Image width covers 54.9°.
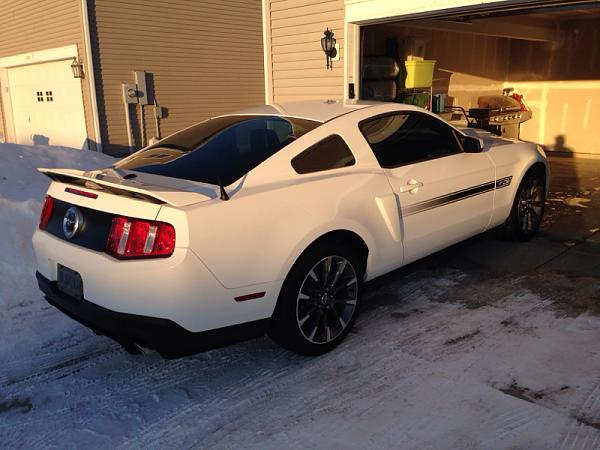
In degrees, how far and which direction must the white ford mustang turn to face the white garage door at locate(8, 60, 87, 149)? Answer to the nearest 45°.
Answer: approximately 90° to its left

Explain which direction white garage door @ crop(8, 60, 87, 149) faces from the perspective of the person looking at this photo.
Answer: facing the viewer

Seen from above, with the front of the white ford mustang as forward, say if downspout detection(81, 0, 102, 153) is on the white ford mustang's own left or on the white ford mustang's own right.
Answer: on the white ford mustang's own left

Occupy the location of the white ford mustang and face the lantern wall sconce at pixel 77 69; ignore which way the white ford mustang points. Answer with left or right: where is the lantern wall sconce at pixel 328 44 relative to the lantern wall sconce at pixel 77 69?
right

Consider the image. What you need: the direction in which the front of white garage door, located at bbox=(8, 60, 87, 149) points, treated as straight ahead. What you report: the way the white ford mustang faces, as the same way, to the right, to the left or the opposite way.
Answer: to the left

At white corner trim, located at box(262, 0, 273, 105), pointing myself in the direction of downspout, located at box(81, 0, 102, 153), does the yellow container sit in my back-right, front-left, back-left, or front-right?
back-right

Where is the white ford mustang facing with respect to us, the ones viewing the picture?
facing away from the viewer and to the right of the viewer

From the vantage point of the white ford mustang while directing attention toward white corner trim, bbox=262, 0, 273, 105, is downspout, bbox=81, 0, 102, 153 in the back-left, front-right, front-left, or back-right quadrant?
front-left

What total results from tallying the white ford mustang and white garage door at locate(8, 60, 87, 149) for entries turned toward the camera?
1

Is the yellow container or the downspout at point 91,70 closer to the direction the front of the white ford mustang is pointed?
the yellow container

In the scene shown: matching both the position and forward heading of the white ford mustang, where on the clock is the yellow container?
The yellow container is roughly at 11 o'clock from the white ford mustang.
